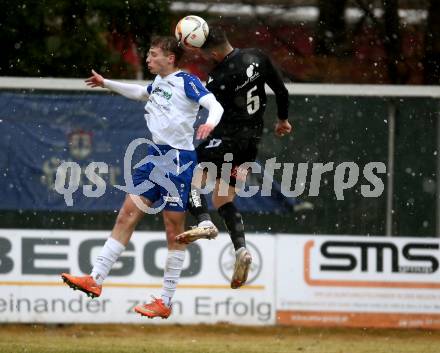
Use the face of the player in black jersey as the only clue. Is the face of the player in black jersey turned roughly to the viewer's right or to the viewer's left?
to the viewer's left

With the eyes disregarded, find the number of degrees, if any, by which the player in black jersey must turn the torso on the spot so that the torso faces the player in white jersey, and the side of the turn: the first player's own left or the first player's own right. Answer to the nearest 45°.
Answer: approximately 90° to the first player's own left

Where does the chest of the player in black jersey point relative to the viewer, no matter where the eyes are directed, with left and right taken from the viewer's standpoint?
facing away from the viewer and to the left of the viewer
